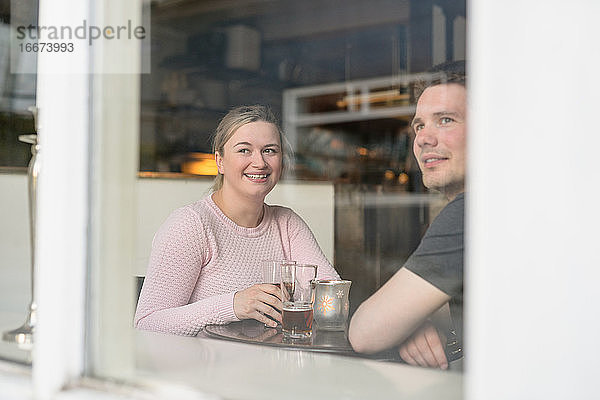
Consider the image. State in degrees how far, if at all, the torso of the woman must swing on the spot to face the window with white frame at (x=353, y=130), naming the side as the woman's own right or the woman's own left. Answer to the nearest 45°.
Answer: approximately 135° to the woman's own left

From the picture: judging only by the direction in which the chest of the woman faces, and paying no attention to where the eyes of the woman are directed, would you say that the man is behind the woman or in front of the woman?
in front

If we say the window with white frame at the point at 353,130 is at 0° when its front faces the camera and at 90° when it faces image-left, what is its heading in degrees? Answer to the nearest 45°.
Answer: approximately 45°

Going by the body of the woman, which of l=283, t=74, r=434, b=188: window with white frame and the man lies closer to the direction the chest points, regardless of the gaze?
the man
